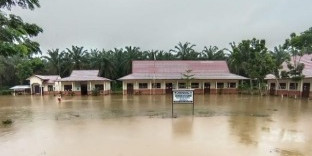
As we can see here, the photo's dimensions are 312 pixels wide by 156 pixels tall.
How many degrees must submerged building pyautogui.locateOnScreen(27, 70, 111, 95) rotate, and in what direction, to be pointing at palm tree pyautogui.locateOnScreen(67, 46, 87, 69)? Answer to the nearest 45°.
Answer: approximately 180°

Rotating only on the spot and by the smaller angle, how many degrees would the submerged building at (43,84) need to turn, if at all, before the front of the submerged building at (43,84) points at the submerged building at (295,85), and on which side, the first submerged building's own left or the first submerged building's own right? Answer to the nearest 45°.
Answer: approximately 45° to the first submerged building's own left

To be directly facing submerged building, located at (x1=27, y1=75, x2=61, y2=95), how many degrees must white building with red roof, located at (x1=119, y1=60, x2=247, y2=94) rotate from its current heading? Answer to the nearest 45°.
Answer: approximately 90° to its right

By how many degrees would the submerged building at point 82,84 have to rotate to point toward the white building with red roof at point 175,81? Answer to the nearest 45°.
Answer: approximately 90° to its left

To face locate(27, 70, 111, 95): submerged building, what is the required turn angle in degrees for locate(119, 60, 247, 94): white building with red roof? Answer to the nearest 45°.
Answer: approximately 90° to its right

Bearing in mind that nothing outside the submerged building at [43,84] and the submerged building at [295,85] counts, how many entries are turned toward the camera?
2

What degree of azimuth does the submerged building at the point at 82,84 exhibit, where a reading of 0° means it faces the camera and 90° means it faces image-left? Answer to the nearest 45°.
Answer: approximately 0°

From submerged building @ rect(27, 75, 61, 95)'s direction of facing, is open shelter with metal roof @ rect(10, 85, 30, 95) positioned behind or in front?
behind
